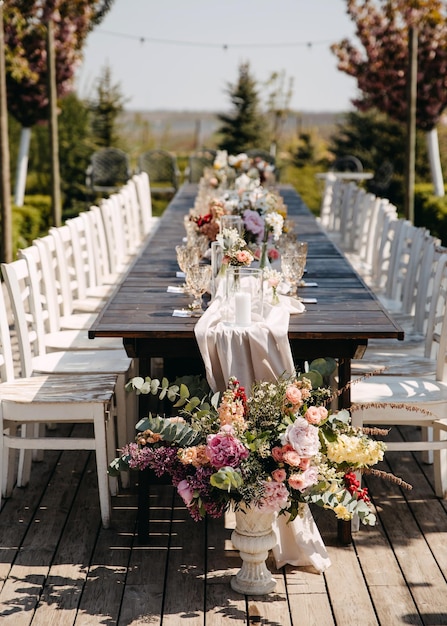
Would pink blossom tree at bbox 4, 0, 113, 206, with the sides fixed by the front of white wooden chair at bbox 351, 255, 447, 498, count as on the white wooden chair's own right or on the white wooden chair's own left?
on the white wooden chair's own right

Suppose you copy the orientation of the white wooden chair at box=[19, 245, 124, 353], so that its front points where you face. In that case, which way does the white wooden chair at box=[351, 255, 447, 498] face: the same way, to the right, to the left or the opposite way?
the opposite way

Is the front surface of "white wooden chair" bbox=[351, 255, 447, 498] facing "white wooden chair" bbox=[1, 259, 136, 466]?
yes

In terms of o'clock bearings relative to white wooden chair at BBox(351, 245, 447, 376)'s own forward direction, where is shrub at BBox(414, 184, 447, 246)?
The shrub is roughly at 3 o'clock from the white wooden chair.

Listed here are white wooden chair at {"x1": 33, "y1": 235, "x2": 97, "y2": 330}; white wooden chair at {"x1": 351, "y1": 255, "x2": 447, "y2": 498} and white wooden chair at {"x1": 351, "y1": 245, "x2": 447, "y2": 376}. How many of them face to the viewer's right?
1

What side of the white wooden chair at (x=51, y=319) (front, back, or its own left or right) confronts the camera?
right

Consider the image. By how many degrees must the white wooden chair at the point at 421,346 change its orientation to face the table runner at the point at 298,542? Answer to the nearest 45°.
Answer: approximately 90° to its left

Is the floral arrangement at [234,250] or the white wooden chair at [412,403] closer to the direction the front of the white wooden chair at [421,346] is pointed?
the floral arrangement

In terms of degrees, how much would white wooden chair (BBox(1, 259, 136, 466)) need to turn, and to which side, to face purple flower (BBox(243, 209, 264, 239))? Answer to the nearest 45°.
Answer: approximately 45° to its left

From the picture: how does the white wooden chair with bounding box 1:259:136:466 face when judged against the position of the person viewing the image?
facing to the right of the viewer

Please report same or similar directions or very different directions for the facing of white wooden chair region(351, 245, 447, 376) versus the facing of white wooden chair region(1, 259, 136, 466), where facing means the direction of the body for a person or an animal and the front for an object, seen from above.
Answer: very different directions

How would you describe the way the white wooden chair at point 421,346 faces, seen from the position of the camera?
facing to the left of the viewer

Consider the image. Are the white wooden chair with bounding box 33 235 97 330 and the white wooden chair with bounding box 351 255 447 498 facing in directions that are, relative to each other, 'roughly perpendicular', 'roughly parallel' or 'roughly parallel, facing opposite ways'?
roughly parallel, facing opposite ways

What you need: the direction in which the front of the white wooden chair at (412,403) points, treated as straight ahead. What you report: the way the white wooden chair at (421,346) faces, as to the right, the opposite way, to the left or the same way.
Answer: the same way

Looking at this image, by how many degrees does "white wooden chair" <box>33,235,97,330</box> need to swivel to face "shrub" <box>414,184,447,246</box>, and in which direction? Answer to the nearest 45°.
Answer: approximately 45° to its left

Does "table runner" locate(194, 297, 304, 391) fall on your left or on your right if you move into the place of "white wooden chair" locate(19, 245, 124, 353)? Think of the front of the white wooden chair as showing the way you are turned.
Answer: on your right

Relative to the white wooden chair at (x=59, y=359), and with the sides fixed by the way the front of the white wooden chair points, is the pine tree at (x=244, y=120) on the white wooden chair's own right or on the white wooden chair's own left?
on the white wooden chair's own left
